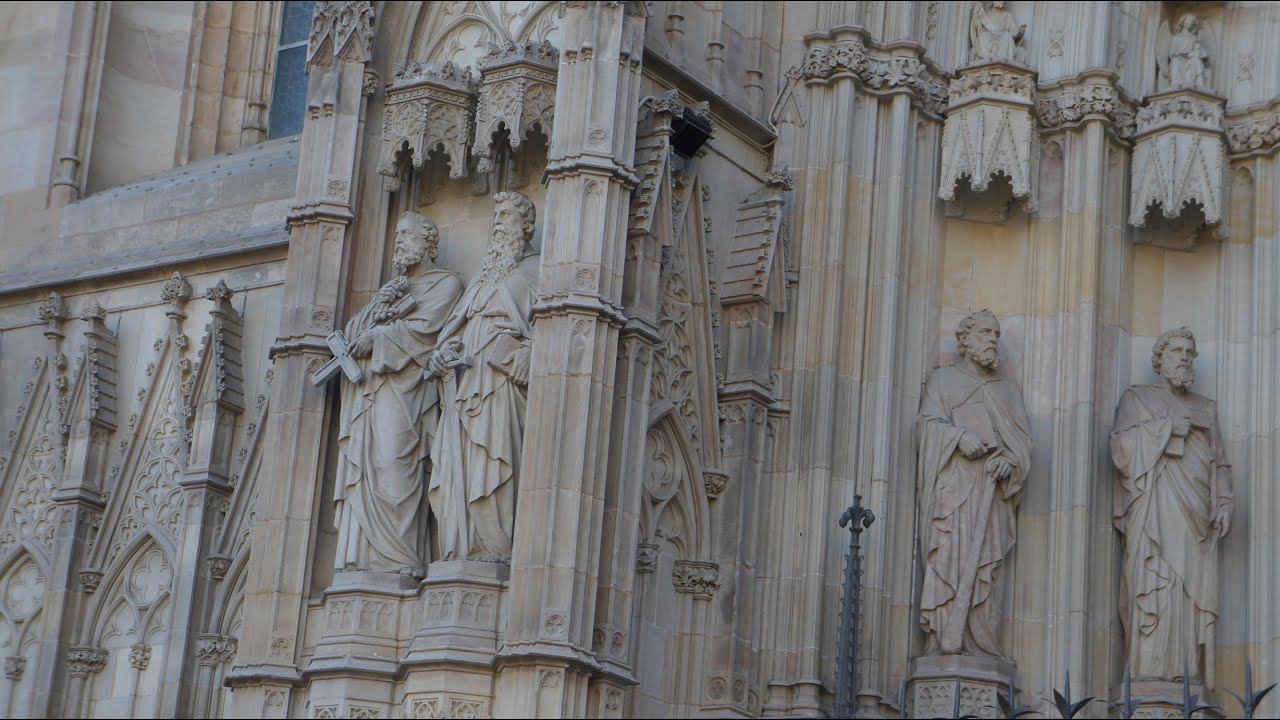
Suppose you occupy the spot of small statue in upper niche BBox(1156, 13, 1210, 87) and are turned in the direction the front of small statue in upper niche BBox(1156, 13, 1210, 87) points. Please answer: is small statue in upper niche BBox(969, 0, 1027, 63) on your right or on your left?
on your right

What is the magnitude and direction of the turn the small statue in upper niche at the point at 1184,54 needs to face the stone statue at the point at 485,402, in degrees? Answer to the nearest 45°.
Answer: approximately 45° to its right

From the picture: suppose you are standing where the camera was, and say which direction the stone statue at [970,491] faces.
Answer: facing the viewer and to the right of the viewer

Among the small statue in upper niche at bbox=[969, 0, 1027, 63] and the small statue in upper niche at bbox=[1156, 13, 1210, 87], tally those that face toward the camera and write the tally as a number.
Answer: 2

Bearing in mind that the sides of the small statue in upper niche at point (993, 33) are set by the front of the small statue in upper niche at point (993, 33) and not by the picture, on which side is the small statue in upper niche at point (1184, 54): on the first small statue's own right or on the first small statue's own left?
on the first small statue's own left

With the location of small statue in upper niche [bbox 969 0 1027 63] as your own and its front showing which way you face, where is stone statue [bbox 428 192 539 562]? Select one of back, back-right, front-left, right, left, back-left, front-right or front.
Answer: front-right
